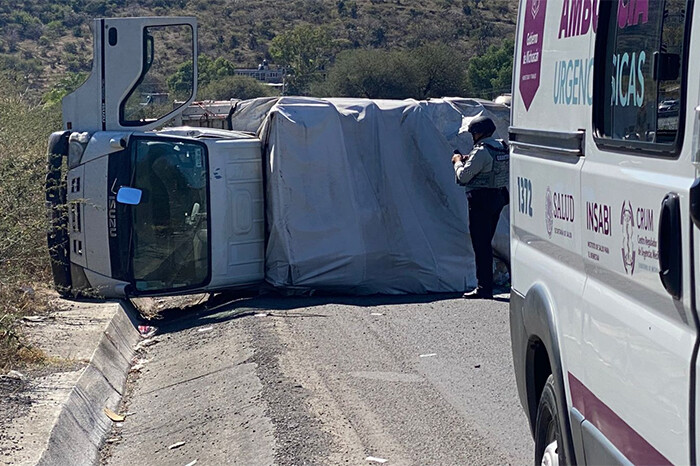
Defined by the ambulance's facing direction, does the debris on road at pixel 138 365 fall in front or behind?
behind

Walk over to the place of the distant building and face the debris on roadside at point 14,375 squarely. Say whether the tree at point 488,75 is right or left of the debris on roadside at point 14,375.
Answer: left

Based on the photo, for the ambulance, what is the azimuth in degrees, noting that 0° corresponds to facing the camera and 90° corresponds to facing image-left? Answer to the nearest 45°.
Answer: approximately 315°

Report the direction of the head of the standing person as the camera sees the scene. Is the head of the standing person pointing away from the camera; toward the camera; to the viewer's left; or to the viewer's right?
to the viewer's left

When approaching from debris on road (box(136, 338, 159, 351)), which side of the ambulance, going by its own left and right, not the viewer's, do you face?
back

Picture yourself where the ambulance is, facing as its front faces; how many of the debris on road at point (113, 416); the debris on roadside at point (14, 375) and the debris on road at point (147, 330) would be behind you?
3

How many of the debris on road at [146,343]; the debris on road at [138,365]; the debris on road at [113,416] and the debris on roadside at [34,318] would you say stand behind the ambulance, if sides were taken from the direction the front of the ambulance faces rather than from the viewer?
4
